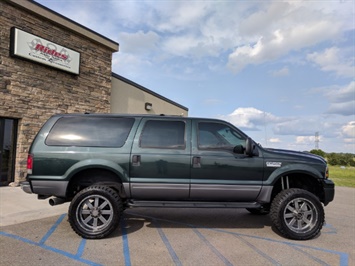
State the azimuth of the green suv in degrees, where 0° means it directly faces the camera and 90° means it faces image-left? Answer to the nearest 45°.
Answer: approximately 270°

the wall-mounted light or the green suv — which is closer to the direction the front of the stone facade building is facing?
the green suv

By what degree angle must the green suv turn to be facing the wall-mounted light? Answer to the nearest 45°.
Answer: approximately 90° to its left

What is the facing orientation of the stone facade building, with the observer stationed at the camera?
facing the viewer and to the right of the viewer

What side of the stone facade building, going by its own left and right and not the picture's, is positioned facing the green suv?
front

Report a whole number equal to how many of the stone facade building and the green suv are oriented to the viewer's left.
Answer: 0
